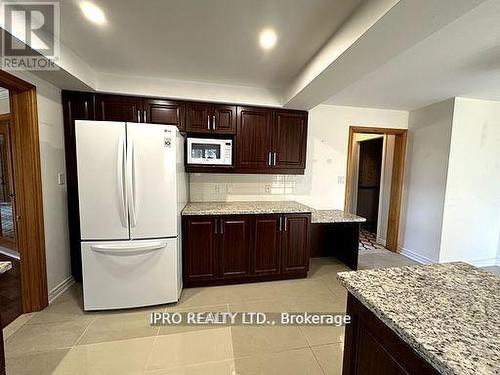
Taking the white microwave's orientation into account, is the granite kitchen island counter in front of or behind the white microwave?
in front

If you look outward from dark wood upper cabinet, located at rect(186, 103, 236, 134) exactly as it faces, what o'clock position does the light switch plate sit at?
The light switch plate is roughly at 3 o'clock from the dark wood upper cabinet.

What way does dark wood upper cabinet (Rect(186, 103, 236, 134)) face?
toward the camera

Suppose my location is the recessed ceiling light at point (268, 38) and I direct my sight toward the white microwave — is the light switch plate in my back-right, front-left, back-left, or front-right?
front-left

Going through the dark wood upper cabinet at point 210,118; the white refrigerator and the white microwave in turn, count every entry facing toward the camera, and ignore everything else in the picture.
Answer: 3

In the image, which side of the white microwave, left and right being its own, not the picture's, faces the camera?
front

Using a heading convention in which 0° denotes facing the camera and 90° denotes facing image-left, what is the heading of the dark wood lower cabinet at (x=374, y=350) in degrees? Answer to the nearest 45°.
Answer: approximately 90°

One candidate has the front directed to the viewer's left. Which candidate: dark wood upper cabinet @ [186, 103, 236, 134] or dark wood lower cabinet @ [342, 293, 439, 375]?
the dark wood lower cabinet

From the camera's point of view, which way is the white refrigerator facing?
toward the camera

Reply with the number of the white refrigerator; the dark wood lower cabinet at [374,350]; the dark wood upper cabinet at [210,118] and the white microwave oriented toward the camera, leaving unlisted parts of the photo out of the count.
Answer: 3

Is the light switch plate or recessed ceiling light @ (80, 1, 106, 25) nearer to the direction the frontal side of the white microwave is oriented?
the recessed ceiling light
